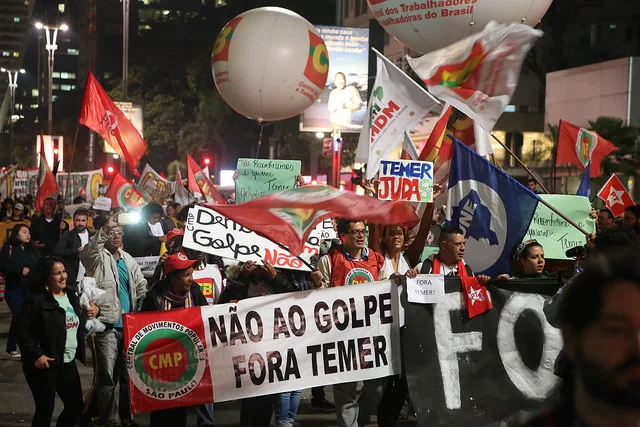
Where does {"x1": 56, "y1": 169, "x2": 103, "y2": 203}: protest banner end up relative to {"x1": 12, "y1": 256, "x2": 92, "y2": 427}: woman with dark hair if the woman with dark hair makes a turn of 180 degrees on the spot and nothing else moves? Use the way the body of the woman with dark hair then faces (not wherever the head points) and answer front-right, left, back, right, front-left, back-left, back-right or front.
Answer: front-right

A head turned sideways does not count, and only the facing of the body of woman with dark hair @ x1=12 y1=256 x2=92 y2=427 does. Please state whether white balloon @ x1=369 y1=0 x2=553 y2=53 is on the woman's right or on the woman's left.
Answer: on the woman's left

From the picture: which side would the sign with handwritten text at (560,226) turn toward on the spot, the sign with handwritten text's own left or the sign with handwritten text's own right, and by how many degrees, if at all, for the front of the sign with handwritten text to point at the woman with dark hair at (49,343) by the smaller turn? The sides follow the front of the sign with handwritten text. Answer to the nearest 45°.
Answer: approximately 45° to the sign with handwritten text's own right

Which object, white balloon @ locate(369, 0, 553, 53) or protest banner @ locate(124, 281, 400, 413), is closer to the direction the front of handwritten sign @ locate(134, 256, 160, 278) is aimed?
the protest banner

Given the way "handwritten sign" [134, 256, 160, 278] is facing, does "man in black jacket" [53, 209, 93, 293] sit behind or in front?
behind

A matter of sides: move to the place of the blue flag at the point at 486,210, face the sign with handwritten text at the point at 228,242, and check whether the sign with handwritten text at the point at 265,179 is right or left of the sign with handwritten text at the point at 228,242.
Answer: right

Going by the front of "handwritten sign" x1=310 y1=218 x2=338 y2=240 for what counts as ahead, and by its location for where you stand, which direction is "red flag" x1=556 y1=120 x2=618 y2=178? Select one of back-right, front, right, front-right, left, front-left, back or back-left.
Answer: back-left

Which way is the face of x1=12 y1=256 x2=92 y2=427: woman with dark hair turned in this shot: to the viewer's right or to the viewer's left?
to the viewer's right
